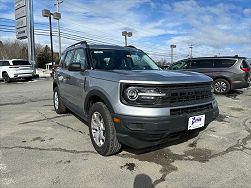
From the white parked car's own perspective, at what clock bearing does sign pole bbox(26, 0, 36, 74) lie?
The sign pole is roughly at 2 o'clock from the white parked car.

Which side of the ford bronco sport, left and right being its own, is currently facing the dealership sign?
back

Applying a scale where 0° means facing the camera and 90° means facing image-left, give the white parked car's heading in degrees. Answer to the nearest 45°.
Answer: approximately 135°

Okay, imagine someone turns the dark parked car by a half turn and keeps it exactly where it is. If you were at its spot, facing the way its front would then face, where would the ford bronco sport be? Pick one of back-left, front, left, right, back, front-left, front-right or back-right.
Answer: right

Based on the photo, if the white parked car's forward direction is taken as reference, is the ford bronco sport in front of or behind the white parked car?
behind

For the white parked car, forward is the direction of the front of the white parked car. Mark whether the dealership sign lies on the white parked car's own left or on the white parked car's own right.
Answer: on the white parked car's own right

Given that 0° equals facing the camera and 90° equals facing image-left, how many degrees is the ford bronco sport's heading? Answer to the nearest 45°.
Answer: approximately 315°

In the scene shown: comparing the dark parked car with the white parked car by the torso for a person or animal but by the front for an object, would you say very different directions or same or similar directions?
same or similar directions

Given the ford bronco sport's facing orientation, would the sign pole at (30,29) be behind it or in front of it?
behind

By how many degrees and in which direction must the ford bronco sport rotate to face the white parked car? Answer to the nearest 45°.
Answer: approximately 180°
